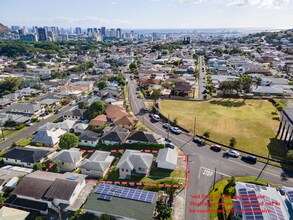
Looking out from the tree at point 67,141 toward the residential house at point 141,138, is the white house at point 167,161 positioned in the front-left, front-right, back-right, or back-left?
front-right

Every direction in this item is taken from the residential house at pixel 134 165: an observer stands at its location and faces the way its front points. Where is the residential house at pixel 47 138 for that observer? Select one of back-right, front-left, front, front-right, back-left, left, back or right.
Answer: back-right

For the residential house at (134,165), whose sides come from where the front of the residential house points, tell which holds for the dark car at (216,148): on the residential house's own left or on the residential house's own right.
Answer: on the residential house's own left

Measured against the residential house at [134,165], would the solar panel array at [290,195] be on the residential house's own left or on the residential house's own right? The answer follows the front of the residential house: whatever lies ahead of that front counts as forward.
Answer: on the residential house's own left

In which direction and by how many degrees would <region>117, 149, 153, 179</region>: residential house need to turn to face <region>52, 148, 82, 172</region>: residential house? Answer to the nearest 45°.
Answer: approximately 90° to its right

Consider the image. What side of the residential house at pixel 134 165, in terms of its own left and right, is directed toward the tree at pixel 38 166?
right

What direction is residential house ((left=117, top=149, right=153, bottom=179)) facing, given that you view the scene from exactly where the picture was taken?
facing the viewer

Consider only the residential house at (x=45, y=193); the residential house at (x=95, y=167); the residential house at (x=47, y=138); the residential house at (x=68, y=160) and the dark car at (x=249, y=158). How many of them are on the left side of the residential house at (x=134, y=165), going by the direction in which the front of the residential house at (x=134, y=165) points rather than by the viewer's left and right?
1

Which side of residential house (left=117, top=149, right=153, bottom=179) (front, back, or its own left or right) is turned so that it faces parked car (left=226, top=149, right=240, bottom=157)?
left

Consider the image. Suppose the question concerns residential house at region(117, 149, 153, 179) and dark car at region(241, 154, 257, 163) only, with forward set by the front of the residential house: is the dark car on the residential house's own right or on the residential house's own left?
on the residential house's own left

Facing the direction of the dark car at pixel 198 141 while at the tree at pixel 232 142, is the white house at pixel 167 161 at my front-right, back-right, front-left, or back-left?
front-left

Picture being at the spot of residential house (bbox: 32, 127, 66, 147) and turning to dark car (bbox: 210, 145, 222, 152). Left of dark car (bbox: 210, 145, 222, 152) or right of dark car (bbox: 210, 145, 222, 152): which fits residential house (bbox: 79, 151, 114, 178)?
right

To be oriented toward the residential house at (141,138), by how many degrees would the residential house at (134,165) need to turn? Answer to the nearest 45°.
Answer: approximately 180°

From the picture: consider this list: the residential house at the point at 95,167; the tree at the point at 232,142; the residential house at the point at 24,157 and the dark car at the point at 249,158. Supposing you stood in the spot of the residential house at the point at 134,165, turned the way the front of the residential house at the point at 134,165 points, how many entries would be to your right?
2

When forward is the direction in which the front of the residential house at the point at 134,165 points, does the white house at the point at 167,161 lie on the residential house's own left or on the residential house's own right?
on the residential house's own left

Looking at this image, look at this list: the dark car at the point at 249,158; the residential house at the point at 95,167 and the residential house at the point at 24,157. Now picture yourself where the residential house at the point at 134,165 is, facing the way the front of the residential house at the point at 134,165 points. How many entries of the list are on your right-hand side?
2

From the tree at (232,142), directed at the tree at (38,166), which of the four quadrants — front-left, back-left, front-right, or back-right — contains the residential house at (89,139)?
front-right

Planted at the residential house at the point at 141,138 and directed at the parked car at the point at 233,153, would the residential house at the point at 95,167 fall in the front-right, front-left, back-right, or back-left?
back-right

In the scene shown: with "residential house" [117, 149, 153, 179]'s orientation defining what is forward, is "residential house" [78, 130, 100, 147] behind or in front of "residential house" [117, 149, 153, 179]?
behind

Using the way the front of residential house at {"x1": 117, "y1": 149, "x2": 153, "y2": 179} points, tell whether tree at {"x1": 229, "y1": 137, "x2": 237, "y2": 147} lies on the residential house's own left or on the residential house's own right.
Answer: on the residential house's own left
